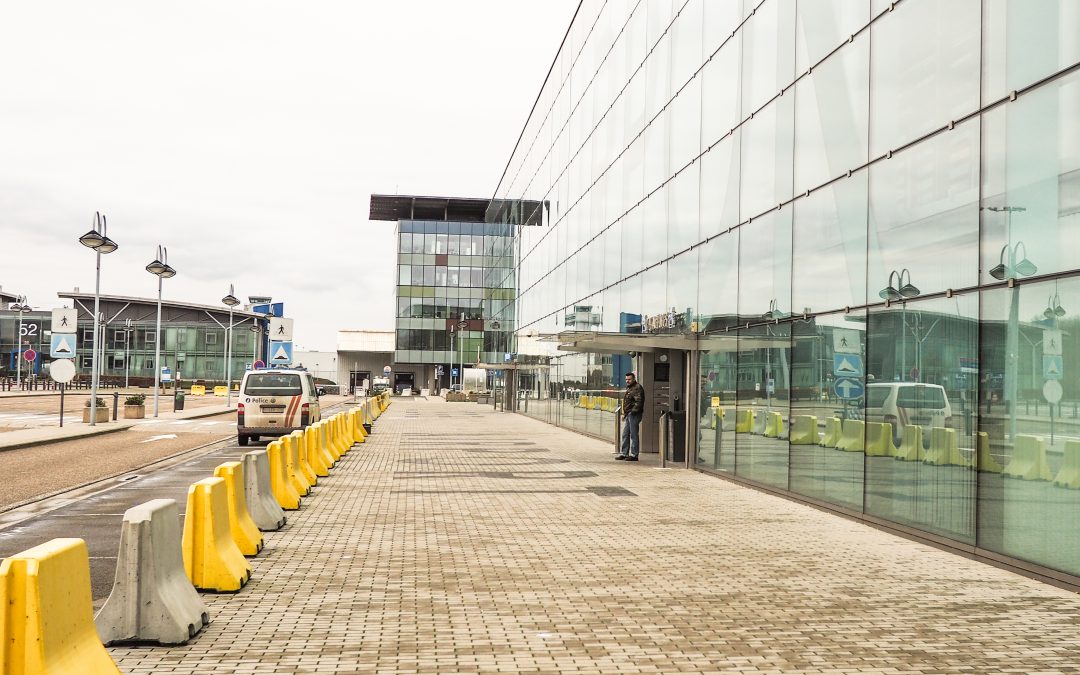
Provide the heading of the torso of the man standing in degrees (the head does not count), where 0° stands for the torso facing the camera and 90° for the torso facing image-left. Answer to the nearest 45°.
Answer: approximately 45°

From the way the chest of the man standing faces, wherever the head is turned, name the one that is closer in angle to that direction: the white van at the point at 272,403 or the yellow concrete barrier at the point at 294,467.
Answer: the yellow concrete barrier

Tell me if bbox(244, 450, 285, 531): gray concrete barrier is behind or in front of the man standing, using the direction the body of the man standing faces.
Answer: in front

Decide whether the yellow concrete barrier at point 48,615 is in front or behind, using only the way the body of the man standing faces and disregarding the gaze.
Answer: in front

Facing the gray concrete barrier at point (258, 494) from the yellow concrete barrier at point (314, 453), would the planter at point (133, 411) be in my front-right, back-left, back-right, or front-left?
back-right

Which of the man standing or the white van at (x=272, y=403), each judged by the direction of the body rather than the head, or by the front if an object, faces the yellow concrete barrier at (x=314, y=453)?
the man standing
